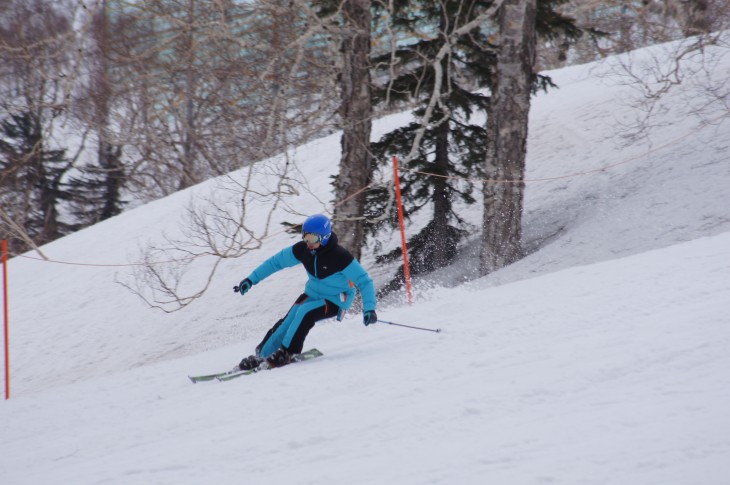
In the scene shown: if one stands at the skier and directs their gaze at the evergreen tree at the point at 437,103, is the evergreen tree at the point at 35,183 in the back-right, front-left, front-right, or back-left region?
front-left

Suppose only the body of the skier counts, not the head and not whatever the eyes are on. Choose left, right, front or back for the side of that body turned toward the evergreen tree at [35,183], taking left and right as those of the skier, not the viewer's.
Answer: right

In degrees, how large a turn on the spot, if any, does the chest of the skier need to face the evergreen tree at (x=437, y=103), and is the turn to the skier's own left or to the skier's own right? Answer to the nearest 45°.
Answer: approximately 180°

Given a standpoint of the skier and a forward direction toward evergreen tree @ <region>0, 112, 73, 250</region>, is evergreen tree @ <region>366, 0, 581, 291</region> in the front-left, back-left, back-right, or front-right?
front-right

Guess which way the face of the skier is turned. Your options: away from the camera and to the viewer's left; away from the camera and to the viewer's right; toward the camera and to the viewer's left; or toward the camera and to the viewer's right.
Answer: toward the camera and to the viewer's left

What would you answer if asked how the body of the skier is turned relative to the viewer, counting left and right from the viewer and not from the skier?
facing the viewer and to the left of the viewer
